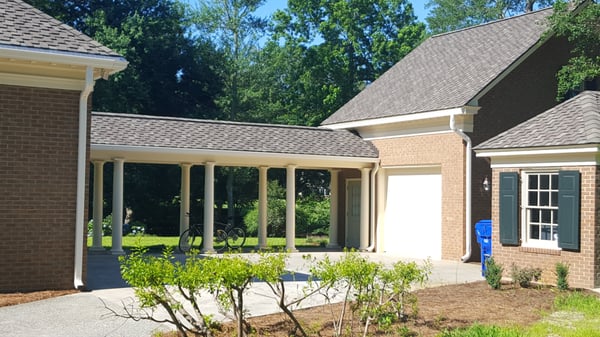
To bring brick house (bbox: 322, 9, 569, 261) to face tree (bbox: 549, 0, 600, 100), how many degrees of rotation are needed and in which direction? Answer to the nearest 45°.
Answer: approximately 135° to its left

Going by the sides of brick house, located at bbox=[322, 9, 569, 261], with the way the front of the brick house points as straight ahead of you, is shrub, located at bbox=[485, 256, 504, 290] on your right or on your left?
on your left

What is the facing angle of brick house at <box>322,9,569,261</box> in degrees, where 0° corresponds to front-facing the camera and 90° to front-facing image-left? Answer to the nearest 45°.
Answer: approximately 45°

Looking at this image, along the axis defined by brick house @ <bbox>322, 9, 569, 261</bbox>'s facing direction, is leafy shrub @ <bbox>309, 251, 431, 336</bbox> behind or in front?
in front

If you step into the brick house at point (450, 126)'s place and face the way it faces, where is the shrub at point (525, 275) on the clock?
The shrub is roughly at 10 o'clock from the brick house.
